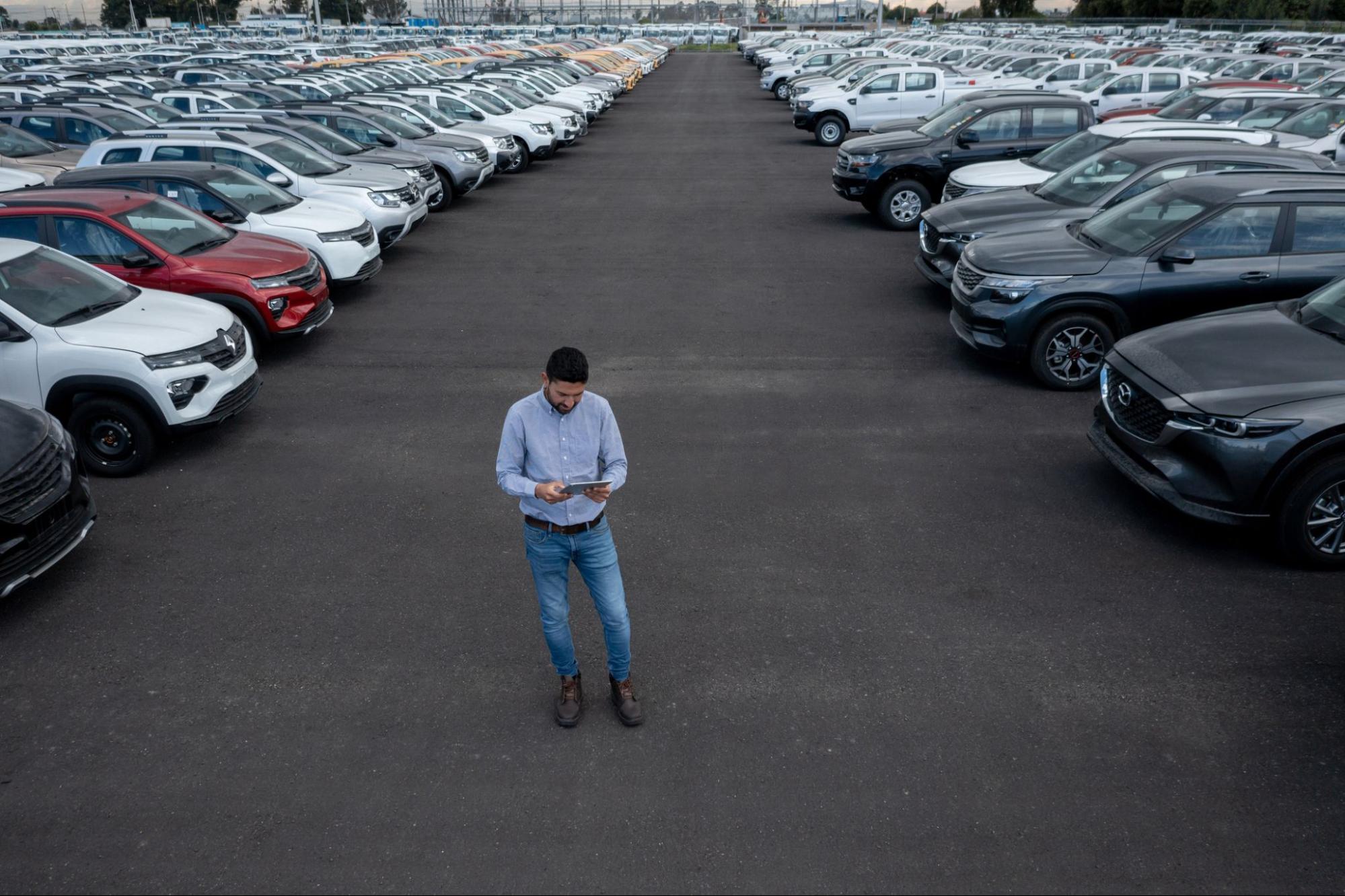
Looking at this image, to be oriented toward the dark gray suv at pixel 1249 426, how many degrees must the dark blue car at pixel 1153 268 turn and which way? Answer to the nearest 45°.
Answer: approximately 45° to its left

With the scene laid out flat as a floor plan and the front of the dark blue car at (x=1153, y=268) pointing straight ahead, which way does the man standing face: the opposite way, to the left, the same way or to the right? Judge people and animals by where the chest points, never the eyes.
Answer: to the left

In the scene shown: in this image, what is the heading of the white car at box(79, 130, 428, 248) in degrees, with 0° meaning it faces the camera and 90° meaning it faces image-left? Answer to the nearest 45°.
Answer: approximately 315°

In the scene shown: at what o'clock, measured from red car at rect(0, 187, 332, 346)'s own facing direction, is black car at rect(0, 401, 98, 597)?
The black car is roughly at 2 o'clock from the red car.

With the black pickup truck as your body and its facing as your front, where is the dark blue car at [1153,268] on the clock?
The dark blue car is roughly at 10 o'clock from the black pickup truck.

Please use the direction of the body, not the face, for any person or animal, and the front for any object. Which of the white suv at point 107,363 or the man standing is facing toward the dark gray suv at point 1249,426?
the white suv

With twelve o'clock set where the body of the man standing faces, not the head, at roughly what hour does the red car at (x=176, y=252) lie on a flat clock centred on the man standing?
The red car is roughly at 5 o'clock from the man standing.

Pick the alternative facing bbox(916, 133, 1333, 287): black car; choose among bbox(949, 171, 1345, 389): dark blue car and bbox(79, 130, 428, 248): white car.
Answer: the white car

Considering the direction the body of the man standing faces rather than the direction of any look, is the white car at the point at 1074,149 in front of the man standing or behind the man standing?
behind
